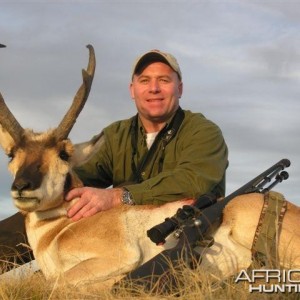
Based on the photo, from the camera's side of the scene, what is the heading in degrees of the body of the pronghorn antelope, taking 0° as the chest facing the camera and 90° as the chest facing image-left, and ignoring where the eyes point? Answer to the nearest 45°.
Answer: approximately 90°

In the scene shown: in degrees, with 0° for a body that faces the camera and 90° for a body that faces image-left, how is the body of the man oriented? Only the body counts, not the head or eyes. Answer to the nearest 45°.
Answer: approximately 45°

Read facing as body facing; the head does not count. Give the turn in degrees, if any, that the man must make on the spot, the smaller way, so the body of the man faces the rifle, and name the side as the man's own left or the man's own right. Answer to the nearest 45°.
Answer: approximately 45° to the man's own left

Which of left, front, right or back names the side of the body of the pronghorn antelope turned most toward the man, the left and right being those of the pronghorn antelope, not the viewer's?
right
